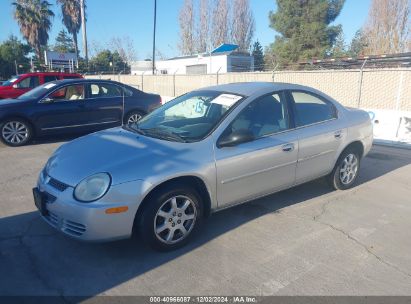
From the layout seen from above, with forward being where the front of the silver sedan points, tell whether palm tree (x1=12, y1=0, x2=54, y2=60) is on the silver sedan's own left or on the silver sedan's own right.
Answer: on the silver sedan's own right

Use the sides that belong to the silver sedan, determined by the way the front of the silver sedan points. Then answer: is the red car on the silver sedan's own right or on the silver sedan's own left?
on the silver sedan's own right

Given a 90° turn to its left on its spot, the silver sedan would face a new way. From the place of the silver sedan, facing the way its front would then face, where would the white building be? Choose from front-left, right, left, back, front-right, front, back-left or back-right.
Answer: back-left

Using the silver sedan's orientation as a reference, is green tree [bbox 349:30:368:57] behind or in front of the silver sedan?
behind

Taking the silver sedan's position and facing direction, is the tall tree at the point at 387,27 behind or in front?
behind

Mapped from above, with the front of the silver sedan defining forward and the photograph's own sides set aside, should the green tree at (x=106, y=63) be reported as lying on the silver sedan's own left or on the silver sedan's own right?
on the silver sedan's own right

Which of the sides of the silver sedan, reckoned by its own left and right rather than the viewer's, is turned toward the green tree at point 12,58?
right

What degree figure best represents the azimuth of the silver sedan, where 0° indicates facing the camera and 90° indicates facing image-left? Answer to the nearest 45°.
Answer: approximately 45°

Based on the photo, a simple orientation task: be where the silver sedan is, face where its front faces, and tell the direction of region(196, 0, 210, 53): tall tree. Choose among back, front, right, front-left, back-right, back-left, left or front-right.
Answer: back-right

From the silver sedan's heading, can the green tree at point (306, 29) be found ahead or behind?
behind

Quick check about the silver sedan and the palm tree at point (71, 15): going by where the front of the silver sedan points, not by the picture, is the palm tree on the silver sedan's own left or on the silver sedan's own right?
on the silver sedan's own right
